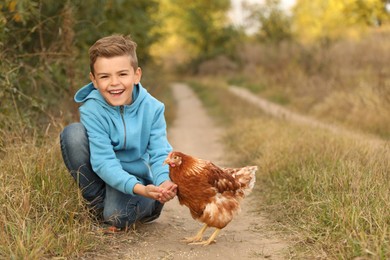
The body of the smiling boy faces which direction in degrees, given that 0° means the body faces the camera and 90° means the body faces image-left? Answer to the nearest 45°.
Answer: approximately 0°

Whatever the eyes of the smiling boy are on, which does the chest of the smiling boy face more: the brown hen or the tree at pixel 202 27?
the brown hen

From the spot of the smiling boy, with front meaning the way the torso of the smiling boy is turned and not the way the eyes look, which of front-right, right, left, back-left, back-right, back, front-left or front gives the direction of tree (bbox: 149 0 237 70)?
back

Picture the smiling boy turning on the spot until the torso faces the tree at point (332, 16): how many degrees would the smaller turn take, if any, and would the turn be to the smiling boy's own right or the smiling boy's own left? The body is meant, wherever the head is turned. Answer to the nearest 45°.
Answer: approximately 135° to the smiling boy's own left

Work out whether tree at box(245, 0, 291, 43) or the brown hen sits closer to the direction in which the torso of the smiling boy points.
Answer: the brown hen

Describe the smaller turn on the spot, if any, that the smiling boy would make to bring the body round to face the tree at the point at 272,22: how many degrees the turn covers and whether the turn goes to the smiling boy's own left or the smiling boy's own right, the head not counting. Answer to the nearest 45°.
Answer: approximately 180°
